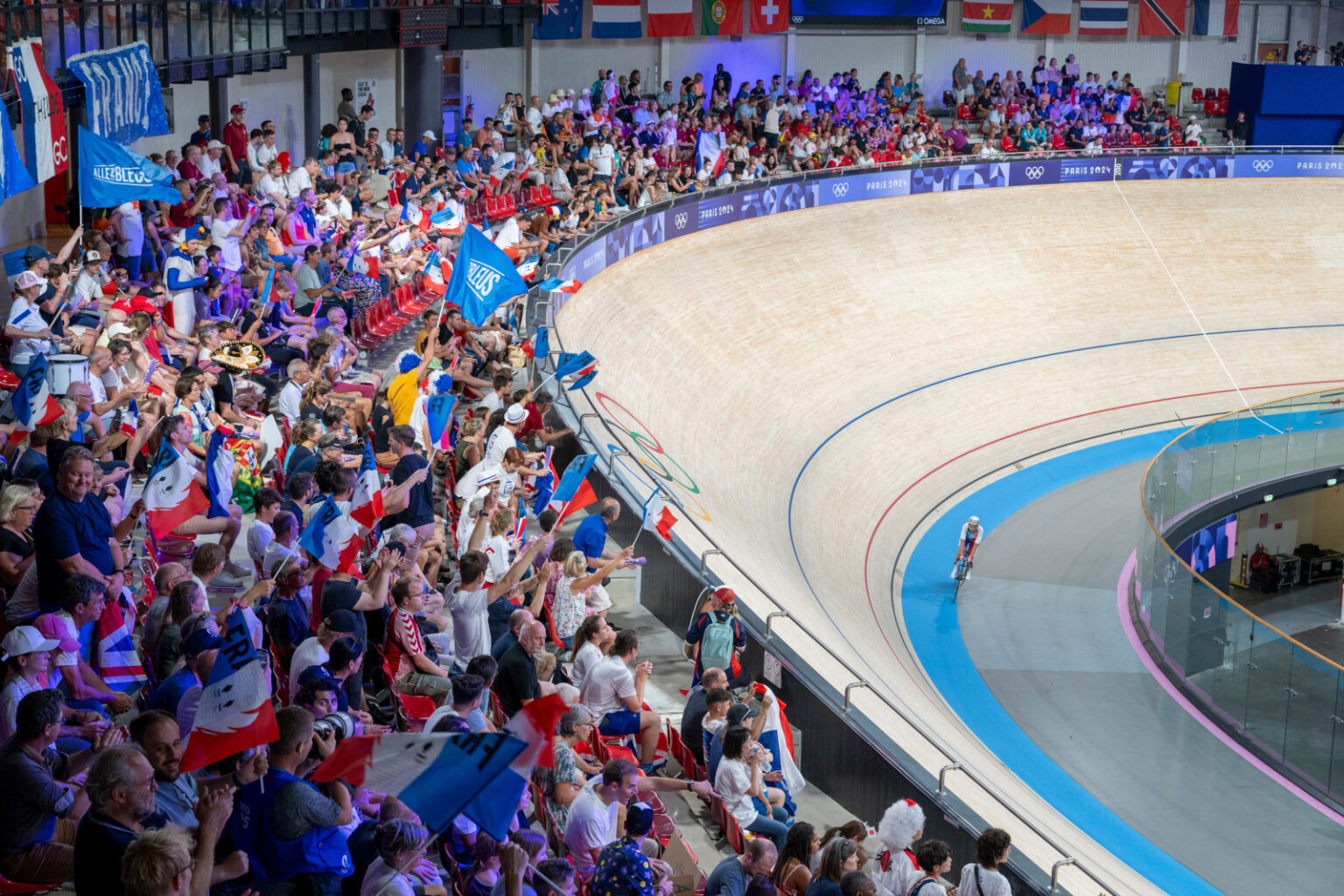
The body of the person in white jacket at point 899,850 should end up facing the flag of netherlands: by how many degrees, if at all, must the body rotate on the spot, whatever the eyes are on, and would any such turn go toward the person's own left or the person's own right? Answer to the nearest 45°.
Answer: approximately 45° to the person's own left

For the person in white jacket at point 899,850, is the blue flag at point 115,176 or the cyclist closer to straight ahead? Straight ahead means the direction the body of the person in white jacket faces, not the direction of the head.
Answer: the cyclist

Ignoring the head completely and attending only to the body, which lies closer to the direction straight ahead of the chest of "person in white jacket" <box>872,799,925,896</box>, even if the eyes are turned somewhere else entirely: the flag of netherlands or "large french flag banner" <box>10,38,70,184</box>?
the flag of netherlands

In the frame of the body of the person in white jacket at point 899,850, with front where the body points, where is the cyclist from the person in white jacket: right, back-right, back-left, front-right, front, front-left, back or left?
front-left

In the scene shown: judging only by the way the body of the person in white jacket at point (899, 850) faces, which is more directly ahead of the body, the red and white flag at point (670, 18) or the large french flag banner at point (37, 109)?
the red and white flag

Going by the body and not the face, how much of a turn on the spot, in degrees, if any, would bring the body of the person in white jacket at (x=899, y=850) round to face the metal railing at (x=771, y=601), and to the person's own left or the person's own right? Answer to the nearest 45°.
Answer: approximately 45° to the person's own left

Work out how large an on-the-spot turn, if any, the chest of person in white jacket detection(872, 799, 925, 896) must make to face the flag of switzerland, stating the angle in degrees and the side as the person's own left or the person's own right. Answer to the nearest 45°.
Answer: approximately 45° to the person's own left

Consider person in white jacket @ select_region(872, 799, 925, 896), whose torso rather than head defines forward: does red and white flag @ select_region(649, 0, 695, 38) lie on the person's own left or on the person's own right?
on the person's own left

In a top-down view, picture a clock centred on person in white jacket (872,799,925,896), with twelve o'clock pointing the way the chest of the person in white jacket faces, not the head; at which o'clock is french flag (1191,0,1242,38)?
The french flag is roughly at 11 o'clock from the person in white jacket.

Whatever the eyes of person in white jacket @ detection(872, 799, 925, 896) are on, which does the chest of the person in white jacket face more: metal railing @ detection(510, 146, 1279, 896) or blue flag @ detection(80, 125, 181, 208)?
the metal railing

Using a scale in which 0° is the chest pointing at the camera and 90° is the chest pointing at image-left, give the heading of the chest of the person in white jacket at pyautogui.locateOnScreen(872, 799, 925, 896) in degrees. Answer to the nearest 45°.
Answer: approximately 225°
